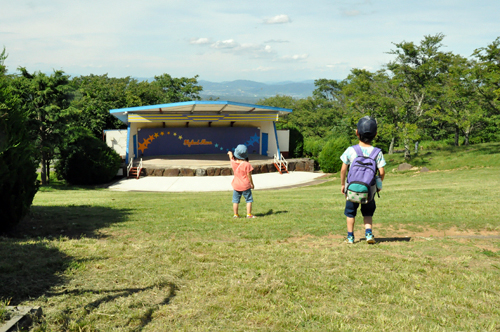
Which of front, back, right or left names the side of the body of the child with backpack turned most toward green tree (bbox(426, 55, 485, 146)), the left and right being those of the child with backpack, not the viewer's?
front

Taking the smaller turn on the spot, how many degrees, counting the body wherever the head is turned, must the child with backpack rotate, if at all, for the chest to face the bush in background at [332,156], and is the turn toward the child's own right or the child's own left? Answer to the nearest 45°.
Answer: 0° — they already face it

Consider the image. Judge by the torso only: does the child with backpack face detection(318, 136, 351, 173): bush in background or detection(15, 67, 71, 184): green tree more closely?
the bush in background

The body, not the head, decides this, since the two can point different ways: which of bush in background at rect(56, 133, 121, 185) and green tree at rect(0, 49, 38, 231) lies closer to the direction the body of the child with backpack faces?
the bush in background

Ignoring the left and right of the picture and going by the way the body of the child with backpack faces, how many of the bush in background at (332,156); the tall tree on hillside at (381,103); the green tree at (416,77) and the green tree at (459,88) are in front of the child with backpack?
4

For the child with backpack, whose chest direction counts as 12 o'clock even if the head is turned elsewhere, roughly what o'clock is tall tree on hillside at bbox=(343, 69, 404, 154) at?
The tall tree on hillside is roughly at 12 o'clock from the child with backpack.

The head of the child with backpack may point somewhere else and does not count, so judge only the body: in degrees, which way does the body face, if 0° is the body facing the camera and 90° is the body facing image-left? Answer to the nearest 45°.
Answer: approximately 180°

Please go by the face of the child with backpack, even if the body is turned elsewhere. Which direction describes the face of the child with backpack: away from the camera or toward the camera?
away from the camera

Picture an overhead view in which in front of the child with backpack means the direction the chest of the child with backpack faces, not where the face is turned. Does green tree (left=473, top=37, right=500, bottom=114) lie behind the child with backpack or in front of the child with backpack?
in front

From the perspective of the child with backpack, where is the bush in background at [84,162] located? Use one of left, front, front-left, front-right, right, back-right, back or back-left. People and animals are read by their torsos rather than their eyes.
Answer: front-left
